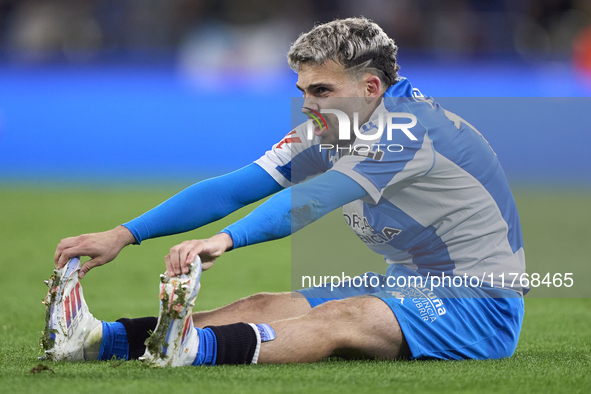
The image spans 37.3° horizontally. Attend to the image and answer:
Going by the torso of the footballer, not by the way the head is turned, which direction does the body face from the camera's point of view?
to the viewer's left
